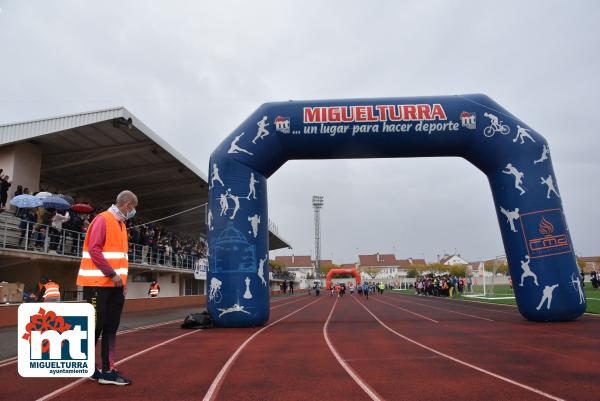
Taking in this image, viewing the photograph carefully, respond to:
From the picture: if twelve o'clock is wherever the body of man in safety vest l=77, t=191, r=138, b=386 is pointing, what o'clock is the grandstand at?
The grandstand is roughly at 9 o'clock from the man in safety vest.

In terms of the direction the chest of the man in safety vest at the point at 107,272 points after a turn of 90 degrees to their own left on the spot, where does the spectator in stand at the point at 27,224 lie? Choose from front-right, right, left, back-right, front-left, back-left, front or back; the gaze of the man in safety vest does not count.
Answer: front

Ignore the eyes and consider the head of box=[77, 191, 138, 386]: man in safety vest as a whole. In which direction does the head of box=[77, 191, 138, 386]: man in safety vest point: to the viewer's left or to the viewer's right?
to the viewer's right

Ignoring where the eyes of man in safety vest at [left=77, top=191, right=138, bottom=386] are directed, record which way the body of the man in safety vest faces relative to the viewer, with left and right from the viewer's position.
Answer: facing to the right of the viewer

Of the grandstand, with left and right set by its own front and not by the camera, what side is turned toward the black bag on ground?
front

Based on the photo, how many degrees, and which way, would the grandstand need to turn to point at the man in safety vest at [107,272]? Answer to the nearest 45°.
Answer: approximately 45° to its right

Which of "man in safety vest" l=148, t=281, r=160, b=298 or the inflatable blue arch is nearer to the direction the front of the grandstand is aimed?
the inflatable blue arch

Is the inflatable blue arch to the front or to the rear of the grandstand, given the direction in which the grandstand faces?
to the front

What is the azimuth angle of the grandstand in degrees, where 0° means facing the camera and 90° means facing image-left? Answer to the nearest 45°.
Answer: approximately 315°

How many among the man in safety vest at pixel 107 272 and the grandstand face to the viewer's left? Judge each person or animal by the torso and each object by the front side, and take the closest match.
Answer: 0

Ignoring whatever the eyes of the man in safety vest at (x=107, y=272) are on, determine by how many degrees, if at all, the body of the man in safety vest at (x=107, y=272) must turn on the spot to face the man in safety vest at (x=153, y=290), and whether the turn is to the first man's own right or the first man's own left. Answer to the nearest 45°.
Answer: approximately 90° to the first man's own left
